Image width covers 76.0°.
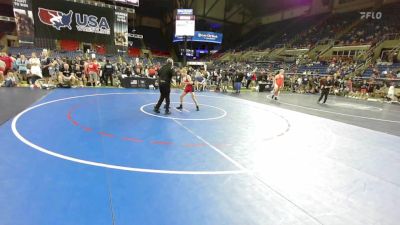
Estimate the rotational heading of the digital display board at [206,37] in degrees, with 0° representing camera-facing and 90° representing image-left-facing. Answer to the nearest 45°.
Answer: approximately 0°

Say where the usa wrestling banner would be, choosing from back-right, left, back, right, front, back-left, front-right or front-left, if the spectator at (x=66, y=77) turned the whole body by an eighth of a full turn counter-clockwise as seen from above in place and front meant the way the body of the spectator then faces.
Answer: back-left

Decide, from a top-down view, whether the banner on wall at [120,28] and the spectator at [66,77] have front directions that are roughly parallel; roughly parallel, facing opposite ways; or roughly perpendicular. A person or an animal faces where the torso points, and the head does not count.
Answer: roughly parallel

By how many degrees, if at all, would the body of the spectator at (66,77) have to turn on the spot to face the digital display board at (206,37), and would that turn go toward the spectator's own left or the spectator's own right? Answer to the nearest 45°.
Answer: approximately 135° to the spectator's own left

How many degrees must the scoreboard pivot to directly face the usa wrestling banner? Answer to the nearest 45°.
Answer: approximately 90° to its right

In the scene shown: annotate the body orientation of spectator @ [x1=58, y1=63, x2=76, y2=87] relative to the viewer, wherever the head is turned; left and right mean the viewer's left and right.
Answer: facing the viewer

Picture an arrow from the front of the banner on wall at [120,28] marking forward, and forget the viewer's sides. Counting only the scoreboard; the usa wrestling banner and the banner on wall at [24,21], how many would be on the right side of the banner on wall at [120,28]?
2

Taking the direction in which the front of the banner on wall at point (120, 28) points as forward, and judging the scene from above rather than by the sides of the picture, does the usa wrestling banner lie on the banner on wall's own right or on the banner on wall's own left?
on the banner on wall's own right

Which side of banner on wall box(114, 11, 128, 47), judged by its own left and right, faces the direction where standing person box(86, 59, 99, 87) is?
front

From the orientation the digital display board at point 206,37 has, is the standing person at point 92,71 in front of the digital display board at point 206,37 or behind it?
in front

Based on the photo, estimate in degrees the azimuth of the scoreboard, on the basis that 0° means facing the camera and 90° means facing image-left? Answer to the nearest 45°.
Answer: approximately 0°

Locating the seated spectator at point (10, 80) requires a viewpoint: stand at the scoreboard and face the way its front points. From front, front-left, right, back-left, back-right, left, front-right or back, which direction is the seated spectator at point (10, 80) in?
front-right

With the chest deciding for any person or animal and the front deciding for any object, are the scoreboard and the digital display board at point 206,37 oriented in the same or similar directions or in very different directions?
same or similar directions
